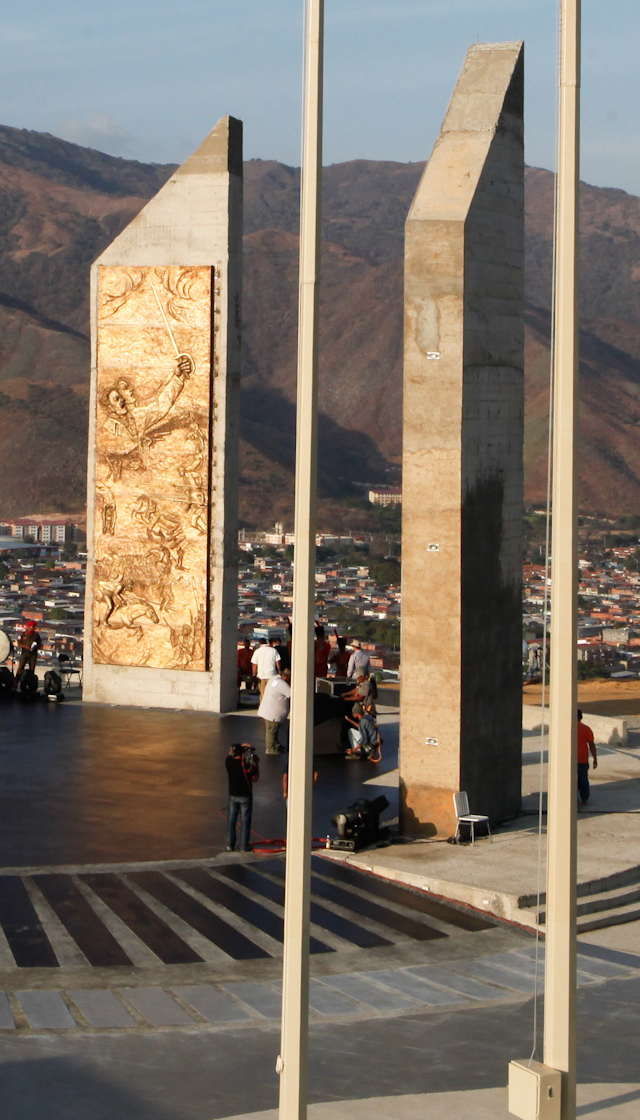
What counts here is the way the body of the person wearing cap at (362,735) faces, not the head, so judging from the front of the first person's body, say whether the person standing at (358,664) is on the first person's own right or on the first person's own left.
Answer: on the first person's own right

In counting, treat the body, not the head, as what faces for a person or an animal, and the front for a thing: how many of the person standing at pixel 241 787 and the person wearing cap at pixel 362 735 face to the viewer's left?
1

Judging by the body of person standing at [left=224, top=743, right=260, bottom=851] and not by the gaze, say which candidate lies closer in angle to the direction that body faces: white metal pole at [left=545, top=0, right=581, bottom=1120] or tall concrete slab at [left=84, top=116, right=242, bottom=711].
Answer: the tall concrete slab

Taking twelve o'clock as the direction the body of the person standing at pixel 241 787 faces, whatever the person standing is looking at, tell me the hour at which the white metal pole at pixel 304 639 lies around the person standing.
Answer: The white metal pole is roughly at 6 o'clock from the person standing.

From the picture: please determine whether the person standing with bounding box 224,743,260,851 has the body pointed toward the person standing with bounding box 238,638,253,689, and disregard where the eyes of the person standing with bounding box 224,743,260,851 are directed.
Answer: yes

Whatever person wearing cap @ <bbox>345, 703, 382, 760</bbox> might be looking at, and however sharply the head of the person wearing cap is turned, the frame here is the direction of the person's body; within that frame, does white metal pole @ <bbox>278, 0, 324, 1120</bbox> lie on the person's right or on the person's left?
on the person's left

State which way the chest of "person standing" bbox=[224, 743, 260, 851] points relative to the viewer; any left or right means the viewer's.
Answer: facing away from the viewer

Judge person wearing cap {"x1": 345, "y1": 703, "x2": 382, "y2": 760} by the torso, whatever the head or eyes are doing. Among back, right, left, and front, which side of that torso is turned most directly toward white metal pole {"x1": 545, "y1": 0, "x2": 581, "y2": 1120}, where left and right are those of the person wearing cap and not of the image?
left

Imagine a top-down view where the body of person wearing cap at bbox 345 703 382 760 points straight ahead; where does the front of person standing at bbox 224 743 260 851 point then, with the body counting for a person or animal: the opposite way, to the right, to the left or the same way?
to the right

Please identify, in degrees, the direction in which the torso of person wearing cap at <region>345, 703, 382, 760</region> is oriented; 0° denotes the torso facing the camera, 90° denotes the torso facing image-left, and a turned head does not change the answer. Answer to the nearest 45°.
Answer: approximately 90°

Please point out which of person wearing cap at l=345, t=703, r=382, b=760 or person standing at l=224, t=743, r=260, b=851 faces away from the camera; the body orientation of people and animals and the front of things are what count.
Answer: the person standing
